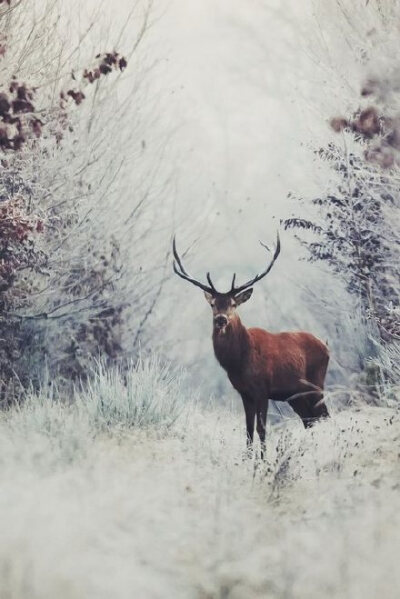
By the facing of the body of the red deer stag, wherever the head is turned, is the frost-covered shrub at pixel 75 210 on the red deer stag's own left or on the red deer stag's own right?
on the red deer stag's own right

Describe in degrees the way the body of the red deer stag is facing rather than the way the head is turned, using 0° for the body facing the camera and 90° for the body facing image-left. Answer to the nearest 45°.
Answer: approximately 45°
